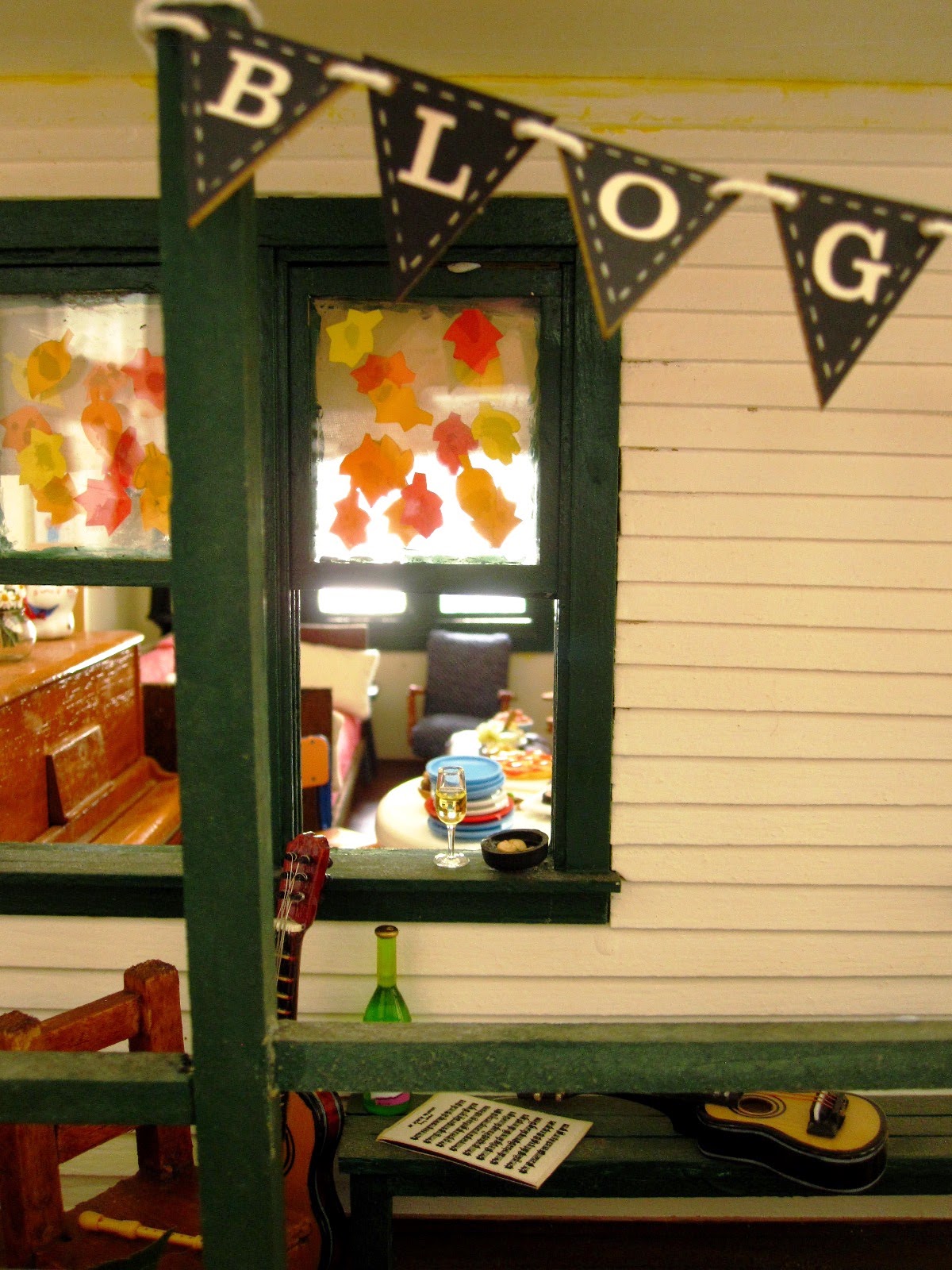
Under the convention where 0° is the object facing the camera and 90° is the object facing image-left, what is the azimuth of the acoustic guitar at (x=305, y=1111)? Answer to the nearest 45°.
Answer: approximately 45°

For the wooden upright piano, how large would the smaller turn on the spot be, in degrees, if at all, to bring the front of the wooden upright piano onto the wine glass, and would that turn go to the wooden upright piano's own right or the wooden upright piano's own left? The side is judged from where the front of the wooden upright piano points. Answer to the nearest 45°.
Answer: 0° — it already faces it

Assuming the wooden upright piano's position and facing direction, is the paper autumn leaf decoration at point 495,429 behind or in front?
in front

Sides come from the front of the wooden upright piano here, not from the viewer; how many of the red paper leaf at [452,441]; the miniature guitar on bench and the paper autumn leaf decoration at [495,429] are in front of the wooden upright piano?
3

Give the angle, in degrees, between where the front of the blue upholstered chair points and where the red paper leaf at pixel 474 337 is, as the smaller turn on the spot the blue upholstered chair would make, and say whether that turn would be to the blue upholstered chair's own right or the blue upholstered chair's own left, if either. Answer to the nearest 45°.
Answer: approximately 45° to the blue upholstered chair's own left

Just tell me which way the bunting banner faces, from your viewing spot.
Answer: facing the viewer

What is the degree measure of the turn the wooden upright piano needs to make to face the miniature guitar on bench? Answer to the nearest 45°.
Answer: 0° — it already faces it

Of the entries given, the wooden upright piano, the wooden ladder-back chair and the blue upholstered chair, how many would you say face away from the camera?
0
